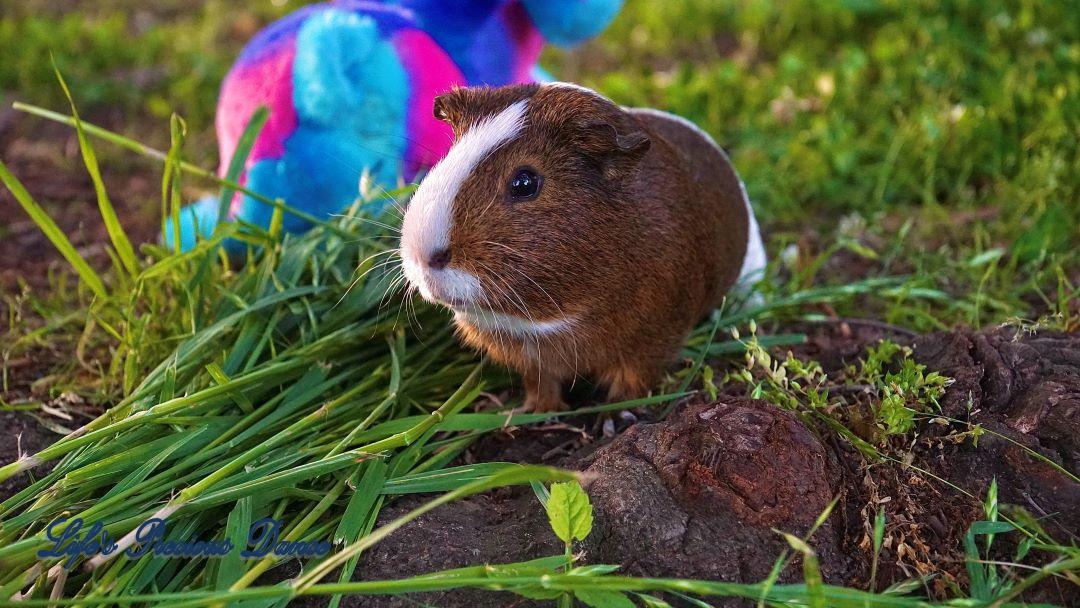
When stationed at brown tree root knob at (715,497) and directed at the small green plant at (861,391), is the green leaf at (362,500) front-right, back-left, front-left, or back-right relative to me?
back-left

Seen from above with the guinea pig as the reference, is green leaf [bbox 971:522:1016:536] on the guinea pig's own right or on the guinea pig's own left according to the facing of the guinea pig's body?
on the guinea pig's own left

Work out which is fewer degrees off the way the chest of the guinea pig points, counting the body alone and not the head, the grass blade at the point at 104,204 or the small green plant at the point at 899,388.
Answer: the grass blade

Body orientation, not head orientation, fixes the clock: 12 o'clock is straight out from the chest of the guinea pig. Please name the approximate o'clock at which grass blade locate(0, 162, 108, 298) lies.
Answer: The grass blade is roughly at 2 o'clock from the guinea pig.

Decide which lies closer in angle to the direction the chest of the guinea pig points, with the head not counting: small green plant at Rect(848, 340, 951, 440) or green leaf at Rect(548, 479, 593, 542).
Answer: the green leaf

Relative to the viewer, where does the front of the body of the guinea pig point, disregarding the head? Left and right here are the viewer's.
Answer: facing the viewer and to the left of the viewer

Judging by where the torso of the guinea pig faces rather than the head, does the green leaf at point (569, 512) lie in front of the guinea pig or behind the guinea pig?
in front

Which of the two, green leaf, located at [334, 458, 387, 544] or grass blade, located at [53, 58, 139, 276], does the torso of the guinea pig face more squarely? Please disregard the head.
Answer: the green leaf

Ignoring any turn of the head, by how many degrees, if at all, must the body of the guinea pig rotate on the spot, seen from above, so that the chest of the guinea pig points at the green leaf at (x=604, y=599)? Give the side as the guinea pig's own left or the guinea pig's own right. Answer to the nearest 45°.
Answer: approximately 45° to the guinea pig's own left

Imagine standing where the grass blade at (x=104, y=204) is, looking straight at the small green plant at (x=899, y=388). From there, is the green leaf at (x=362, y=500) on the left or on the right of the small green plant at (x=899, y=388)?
right

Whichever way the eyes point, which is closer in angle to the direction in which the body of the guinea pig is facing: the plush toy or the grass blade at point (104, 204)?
the grass blade

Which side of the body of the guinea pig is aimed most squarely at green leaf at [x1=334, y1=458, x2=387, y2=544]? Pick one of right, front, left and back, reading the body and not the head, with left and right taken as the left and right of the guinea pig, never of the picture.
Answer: front

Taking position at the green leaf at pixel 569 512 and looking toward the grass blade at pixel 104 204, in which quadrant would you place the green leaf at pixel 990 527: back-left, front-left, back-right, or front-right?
back-right

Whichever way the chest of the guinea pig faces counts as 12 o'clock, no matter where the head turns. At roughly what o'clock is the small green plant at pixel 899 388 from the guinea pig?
The small green plant is roughly at 8 o'clock from the guinea pig.

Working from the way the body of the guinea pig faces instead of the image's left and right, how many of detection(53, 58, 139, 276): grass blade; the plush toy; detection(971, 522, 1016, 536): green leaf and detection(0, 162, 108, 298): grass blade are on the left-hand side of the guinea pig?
1
